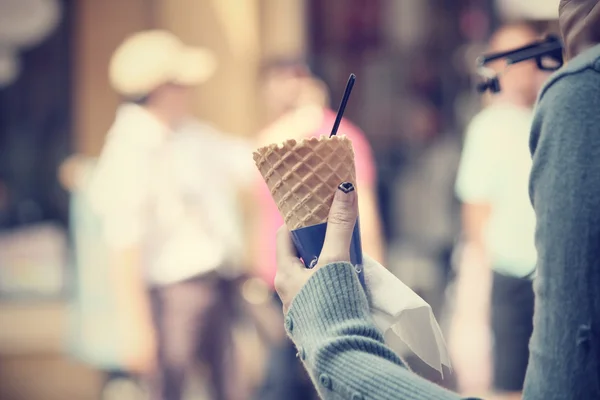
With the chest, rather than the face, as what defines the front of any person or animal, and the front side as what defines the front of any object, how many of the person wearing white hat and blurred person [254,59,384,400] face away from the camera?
0

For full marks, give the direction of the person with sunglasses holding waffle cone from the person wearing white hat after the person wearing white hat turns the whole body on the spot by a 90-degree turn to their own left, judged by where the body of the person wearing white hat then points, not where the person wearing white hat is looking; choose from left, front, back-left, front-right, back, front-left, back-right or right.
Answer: back-right

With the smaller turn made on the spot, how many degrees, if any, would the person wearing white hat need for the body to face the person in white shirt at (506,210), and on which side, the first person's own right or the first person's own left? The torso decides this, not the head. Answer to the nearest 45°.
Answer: approximately 45° to the first person's own left

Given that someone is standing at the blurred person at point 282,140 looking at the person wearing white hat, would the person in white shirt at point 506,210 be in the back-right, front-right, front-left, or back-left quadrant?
back-left

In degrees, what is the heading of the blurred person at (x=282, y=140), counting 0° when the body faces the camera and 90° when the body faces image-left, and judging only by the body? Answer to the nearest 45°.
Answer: approximately 45°

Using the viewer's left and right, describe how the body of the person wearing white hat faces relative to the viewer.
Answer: facing the viewer and to the right of the viewer

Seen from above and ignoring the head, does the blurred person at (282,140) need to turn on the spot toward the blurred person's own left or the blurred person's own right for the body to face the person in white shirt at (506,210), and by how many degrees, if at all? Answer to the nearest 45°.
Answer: approximately 90° to the blurred person's own left
